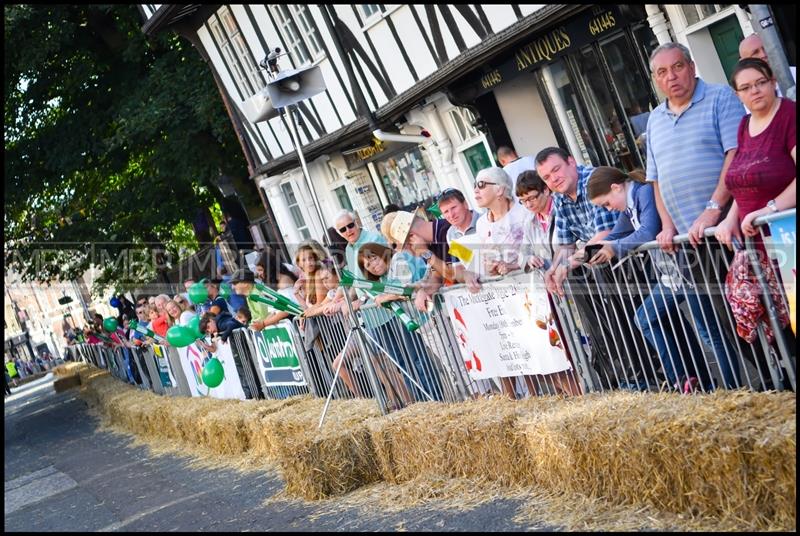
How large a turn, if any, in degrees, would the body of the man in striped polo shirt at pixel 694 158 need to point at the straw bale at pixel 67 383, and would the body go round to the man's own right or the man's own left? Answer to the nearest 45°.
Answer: approximately 90° to the man's own right

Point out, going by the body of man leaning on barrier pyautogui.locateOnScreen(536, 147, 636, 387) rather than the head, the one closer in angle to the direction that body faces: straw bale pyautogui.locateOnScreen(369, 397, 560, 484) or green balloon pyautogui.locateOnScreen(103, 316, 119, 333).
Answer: the straw bale

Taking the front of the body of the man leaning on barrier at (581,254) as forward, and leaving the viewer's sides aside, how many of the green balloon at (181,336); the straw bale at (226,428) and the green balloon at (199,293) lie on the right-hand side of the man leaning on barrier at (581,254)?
3

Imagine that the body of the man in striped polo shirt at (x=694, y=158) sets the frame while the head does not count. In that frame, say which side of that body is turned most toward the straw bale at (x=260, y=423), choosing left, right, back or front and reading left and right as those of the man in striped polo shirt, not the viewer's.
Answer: right

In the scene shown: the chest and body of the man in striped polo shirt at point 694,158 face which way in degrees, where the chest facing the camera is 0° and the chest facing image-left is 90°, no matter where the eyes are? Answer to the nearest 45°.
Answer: approximately 45°

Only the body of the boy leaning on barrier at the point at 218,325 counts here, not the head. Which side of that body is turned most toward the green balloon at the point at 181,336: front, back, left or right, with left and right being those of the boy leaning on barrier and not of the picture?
right

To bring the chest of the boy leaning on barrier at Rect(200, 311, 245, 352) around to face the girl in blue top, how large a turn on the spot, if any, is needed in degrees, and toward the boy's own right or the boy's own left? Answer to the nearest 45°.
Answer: approximately 45° to the boy's own left
